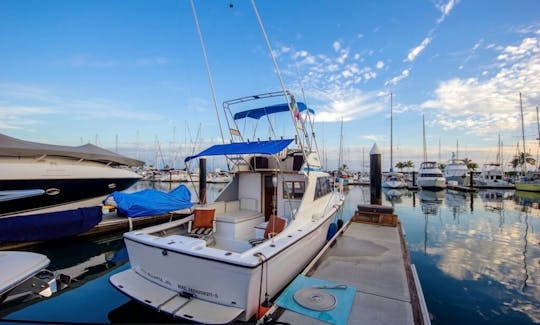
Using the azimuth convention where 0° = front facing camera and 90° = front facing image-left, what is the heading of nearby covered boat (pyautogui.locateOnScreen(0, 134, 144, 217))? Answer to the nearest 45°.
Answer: approximately 225°

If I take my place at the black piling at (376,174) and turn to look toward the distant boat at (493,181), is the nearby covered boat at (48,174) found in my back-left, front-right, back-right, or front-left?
back-left

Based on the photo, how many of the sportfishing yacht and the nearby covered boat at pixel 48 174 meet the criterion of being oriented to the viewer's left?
0

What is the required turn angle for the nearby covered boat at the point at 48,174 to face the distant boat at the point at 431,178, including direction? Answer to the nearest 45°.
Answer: approximately 45° to its right

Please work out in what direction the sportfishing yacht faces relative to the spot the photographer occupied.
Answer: facing away from the viewer and to the right of the viewer

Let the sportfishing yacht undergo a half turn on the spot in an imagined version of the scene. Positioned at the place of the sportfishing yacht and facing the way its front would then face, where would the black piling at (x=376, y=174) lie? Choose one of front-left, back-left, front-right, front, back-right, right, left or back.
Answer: back

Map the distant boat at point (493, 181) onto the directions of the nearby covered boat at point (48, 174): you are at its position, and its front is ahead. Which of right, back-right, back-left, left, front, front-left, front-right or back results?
front-right

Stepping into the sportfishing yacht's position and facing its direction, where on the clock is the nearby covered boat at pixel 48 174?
The nearby covered boat is roughly at 9 o'clock from the sportfishing yacht.
